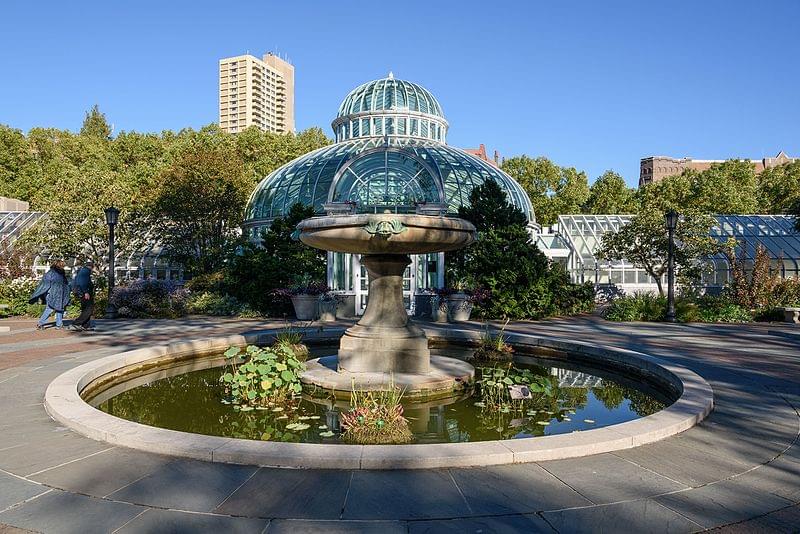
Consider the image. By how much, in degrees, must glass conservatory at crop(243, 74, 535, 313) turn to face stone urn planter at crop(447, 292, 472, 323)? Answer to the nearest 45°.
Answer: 0° — it already faces it

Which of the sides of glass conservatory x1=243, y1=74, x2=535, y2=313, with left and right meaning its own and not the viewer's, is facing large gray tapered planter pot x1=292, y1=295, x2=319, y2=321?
front

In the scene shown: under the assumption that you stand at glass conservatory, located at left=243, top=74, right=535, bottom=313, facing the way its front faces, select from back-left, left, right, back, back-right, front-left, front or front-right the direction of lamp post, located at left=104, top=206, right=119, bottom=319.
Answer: front-right

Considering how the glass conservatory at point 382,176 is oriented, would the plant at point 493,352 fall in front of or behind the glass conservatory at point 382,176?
in front

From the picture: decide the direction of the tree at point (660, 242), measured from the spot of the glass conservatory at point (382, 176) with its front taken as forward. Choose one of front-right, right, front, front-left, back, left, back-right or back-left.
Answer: left

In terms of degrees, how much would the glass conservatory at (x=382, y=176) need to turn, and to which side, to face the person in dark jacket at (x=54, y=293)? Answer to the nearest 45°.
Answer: approximately 45° to its right

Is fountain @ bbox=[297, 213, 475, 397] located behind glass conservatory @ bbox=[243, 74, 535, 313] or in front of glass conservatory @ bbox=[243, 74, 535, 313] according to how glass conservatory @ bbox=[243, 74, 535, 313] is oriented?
in front

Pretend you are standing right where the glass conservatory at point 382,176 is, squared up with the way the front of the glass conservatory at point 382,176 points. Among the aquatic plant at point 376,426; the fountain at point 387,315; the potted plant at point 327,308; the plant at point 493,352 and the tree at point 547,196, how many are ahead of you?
4

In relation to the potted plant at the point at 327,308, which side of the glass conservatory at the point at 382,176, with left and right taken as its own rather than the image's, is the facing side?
front

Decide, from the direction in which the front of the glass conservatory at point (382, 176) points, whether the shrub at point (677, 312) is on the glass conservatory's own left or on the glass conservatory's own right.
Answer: on the glass conservatory's own left

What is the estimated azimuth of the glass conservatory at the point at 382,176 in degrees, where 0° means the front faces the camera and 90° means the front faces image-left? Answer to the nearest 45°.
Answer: approximately 0°

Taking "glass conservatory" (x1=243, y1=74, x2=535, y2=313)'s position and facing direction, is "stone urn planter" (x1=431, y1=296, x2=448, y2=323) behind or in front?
in front

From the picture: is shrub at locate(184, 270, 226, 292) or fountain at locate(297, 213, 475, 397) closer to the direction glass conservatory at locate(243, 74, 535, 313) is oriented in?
the fountain

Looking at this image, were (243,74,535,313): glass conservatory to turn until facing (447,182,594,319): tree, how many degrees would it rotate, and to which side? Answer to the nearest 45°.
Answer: approximately 45° to its left
